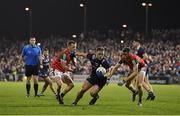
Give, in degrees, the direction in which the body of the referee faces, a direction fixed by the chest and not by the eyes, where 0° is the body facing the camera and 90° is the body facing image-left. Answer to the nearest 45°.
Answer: approximately 0°

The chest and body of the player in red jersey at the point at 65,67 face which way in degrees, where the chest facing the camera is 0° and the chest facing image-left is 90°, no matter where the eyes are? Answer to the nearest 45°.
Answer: approximately 270°

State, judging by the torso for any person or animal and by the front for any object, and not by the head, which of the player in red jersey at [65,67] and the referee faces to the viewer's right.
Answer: the player in red jersey

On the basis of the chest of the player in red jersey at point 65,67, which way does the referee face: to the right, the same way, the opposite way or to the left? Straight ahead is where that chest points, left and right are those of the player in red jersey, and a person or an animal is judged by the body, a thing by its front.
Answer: to the right

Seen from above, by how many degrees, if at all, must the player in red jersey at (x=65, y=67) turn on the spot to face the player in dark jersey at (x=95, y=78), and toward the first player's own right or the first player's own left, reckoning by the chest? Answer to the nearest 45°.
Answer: approximately 45° to the first player's own right

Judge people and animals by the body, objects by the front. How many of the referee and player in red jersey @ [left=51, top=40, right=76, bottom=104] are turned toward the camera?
1

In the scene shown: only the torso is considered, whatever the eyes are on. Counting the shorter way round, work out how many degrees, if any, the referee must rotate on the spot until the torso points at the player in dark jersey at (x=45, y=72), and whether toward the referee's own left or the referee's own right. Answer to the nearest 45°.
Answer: approximately 135° to the referee's own left
